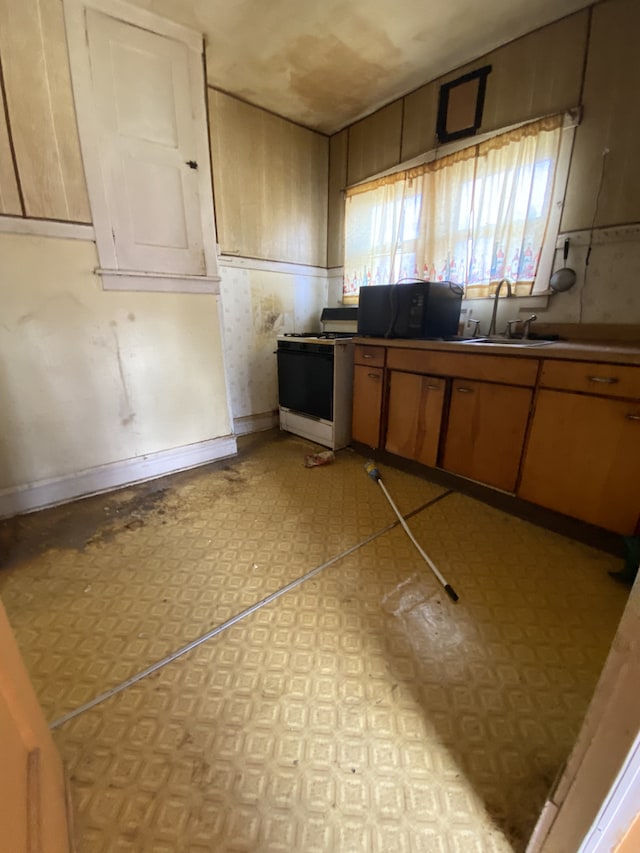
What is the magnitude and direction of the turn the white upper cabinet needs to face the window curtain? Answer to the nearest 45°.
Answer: approximately 45° to its left

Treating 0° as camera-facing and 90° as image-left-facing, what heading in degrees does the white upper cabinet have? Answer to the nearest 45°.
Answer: approximately 315°

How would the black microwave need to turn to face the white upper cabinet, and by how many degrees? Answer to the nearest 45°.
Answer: approximately 45° to its right

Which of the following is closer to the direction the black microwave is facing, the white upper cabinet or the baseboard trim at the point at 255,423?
the white upper cabinet

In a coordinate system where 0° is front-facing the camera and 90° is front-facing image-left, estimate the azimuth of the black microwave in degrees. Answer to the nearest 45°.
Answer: approximately 45°
